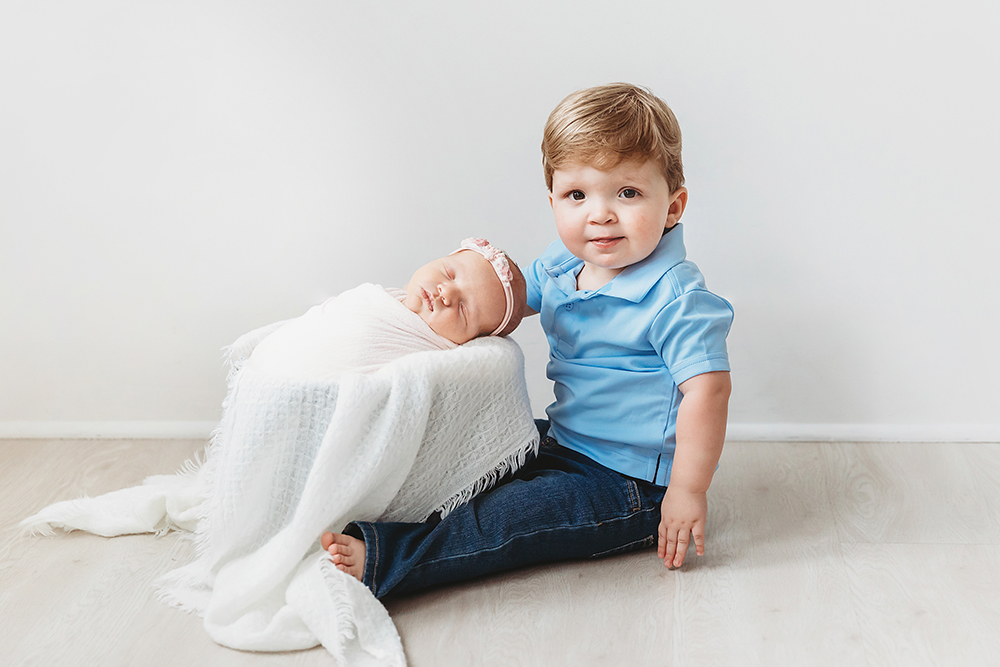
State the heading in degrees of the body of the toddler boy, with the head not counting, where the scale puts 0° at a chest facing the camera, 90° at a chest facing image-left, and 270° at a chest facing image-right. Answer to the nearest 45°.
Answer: approximately 45°
